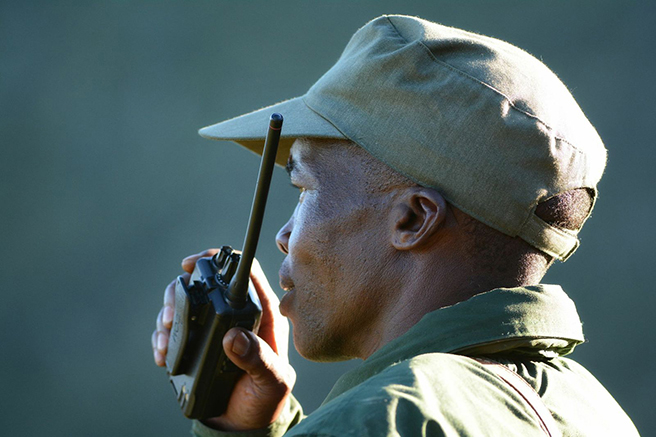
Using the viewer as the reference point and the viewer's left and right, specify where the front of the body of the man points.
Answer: facing away from the viewer and to the left of the viewer

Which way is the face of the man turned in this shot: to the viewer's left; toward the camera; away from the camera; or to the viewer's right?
to the viewer's left
